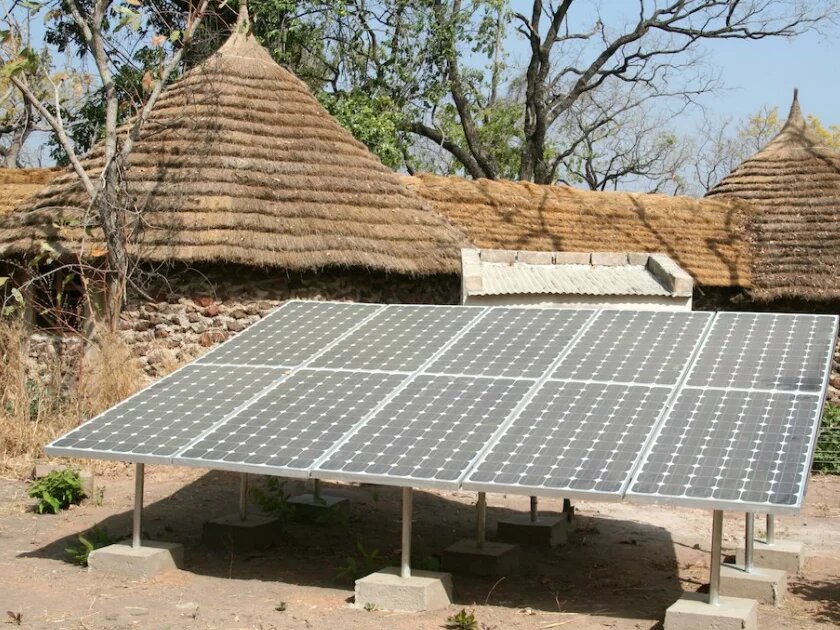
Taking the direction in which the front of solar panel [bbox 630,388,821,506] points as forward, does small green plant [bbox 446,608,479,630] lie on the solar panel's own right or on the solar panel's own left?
on the solar panel's own right

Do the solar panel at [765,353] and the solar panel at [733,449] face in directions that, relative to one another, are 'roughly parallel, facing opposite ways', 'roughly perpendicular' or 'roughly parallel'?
roughly parallel

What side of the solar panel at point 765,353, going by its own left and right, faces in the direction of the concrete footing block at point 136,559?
right

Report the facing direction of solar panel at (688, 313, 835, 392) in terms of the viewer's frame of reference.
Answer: facing the viewer

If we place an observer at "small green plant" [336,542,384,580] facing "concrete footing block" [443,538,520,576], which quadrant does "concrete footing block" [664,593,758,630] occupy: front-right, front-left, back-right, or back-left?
front-right

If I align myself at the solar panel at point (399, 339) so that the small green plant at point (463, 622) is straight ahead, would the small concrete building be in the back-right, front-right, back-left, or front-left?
back-left

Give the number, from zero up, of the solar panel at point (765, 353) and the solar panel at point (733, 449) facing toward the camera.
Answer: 2

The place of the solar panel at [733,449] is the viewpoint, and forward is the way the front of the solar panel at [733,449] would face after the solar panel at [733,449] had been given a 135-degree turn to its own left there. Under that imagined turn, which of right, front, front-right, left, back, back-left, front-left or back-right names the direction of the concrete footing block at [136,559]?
back-left

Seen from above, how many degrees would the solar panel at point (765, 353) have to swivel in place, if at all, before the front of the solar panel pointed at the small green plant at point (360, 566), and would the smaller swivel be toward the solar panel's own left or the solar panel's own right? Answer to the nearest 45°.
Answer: approximately 90° to the solar panel's own right

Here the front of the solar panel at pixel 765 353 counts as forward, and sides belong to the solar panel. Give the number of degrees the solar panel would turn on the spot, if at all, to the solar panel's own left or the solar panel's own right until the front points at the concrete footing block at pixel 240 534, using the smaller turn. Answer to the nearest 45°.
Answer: approximately 90° to the solar panel's own right
